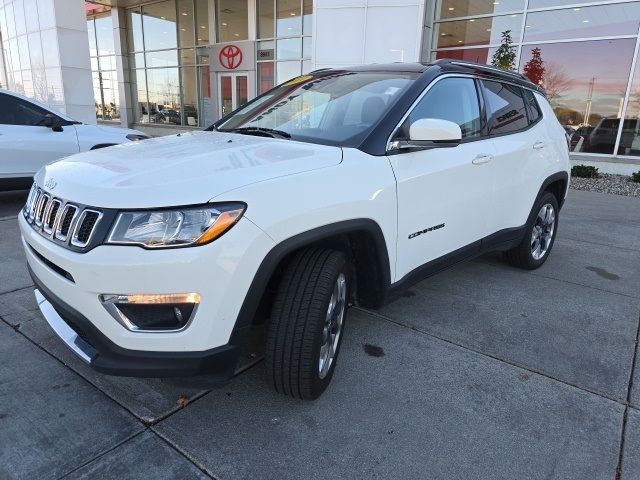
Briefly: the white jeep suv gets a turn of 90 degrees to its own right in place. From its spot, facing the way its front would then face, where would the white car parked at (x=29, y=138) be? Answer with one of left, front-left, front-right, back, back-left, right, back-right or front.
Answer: front

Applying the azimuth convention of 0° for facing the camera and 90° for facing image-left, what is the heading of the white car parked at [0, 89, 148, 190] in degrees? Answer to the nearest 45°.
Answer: approximately 270°

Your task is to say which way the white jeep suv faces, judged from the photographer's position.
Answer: facing the viewer and to the left of the viewer

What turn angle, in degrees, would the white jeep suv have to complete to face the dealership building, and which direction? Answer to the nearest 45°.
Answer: approximately 135° to its right
